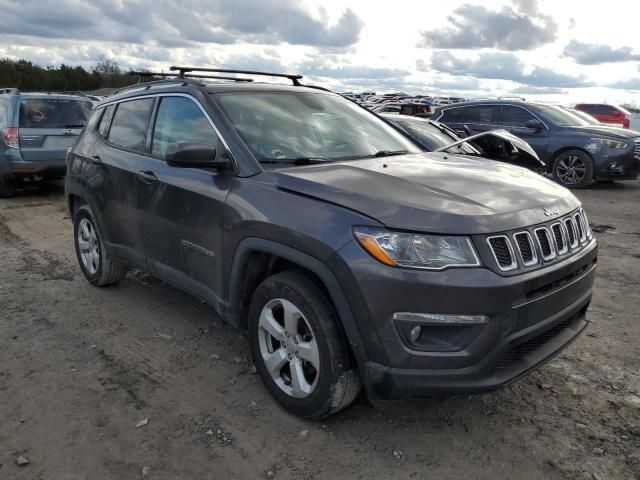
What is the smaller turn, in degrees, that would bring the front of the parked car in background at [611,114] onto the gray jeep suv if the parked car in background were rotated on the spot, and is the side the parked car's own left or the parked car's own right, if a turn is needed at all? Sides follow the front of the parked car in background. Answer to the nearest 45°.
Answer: approximately 90° to the parked car's own right

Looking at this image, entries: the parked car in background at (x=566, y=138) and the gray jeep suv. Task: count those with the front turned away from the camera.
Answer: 0

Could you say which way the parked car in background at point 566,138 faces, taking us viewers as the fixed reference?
facing the viewer and to the right of the viewer

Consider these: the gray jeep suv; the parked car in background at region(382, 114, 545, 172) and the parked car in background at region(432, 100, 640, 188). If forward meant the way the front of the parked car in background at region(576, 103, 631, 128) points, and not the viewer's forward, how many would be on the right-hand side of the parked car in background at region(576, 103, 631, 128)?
3

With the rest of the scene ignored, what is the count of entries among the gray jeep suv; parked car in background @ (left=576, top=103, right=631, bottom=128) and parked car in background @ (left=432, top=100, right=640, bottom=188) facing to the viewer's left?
0

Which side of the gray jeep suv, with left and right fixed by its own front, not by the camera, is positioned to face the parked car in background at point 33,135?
back

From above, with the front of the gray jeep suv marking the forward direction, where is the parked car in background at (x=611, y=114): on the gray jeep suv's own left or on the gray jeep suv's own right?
on the gray jeep suv's own left

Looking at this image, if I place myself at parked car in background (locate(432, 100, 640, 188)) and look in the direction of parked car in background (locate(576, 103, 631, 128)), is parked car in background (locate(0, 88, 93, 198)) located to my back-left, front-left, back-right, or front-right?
back-left

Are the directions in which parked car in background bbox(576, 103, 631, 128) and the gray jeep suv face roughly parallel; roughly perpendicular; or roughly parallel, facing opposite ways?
roughly parallel

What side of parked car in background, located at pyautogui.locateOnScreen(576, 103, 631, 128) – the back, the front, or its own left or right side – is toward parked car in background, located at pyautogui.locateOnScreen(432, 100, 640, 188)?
right

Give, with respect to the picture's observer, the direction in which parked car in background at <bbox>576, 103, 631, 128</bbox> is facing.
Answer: facing to the right of the viewer

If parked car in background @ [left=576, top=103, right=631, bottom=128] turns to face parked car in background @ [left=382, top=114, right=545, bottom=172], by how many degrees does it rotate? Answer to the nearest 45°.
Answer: approximately 90° to its right
